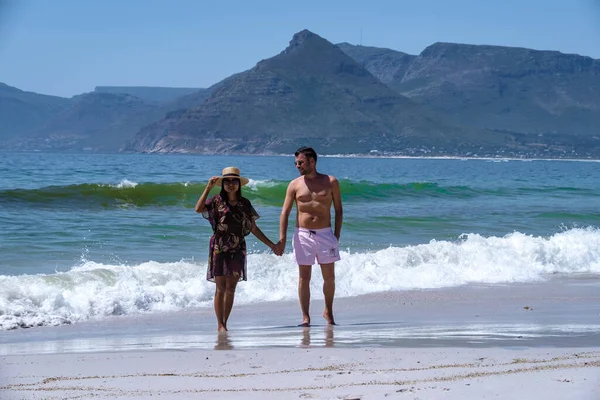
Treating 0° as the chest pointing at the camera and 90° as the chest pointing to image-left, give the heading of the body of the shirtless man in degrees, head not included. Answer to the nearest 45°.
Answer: approximately 0°

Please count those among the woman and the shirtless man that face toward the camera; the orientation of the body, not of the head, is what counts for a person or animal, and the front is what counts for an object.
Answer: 2

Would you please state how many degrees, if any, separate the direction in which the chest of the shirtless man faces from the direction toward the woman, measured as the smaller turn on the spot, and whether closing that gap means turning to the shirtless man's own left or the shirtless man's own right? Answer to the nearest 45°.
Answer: approximately 45° to the shirtless man's own right

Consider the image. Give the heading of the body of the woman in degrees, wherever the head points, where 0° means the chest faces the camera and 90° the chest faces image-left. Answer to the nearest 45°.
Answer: approximately 0°

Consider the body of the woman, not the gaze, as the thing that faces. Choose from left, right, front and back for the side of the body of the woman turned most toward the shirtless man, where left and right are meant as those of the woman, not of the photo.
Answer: left
